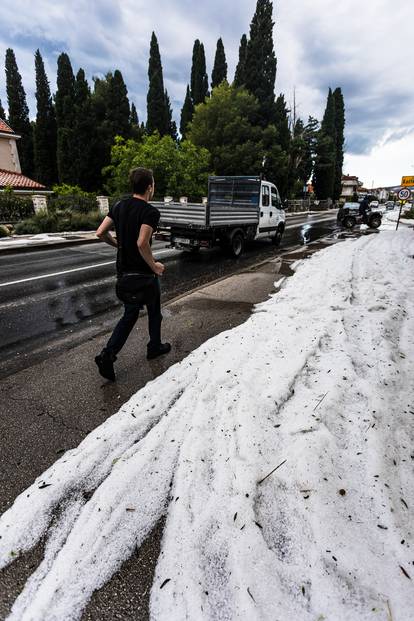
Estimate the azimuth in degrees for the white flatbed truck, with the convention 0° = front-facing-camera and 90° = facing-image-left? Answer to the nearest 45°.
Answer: approximately 225°

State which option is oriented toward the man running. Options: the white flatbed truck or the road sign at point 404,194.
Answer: the road sign

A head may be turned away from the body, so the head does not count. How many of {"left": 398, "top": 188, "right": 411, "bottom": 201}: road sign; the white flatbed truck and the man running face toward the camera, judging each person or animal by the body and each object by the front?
1

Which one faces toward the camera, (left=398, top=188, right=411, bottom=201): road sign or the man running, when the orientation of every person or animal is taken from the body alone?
the road sign

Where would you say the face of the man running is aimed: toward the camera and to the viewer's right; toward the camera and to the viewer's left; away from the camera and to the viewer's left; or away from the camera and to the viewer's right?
away from the camera and to the viewer's right

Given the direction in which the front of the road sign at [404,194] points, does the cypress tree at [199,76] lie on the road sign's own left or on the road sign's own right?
on the road sign's own right

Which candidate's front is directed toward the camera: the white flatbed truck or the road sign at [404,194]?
the road sign

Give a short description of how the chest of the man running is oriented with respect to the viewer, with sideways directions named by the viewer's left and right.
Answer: facing away from the viewer and to the right of the viewer

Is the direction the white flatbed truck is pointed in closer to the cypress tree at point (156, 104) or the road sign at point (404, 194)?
the road sign

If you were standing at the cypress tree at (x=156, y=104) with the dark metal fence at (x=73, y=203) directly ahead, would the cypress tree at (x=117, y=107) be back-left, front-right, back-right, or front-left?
front-right

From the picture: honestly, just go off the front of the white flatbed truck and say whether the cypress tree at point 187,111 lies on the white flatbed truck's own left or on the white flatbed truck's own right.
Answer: on the white flatbed truck's own left

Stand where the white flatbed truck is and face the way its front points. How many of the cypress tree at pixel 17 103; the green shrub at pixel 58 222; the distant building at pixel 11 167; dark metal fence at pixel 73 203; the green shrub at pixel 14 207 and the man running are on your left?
5

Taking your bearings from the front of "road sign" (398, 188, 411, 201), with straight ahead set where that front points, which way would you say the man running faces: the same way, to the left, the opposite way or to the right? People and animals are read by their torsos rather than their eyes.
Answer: the opposite way

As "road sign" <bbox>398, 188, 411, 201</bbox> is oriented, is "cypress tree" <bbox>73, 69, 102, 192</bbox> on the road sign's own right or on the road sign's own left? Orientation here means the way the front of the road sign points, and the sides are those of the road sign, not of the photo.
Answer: on the road sign's own right

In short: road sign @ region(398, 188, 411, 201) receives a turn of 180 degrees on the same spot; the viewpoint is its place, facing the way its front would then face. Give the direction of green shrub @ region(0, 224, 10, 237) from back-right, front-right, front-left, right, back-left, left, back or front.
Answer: back-left

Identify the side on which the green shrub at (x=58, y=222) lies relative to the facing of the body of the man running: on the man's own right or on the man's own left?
on the man's own left

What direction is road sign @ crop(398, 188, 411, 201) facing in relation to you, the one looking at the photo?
facing the viewer

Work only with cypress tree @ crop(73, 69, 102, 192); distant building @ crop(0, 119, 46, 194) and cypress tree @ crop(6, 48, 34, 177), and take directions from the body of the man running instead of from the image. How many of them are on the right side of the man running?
0

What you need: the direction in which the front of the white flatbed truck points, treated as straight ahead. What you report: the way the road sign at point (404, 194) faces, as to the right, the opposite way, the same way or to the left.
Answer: the opposite way

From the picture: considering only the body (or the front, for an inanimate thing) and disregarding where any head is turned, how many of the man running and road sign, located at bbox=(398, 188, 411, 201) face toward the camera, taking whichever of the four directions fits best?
1
